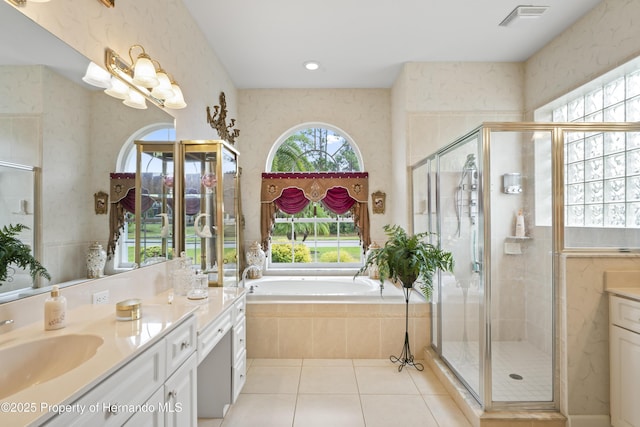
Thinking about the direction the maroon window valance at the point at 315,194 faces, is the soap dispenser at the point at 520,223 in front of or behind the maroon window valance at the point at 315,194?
in front

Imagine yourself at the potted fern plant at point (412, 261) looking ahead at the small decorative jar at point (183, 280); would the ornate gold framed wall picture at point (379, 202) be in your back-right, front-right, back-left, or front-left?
back-right

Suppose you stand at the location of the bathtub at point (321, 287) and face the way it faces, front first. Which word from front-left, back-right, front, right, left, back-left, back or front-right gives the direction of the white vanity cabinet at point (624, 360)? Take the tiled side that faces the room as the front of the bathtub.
front-left

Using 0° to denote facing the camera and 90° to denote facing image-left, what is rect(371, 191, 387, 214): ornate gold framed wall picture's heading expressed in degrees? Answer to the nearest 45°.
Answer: approximately 0°
